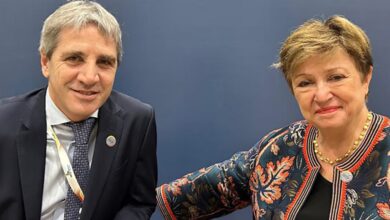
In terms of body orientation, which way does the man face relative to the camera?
toward the camera

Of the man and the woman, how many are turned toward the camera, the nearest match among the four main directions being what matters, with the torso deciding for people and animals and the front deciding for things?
2

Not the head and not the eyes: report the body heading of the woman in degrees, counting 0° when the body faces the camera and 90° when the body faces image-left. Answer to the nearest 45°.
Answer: approximately 0°

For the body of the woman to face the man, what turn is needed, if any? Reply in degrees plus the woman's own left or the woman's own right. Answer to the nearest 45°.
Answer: approximately 90° to the woman's own right

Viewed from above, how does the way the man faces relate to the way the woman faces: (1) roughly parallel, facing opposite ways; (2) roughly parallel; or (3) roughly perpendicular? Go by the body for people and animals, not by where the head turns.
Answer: roughly parallel

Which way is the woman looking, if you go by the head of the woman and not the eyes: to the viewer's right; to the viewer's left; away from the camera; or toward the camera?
toward the camera

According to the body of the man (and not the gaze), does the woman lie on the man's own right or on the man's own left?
on the man's own left
